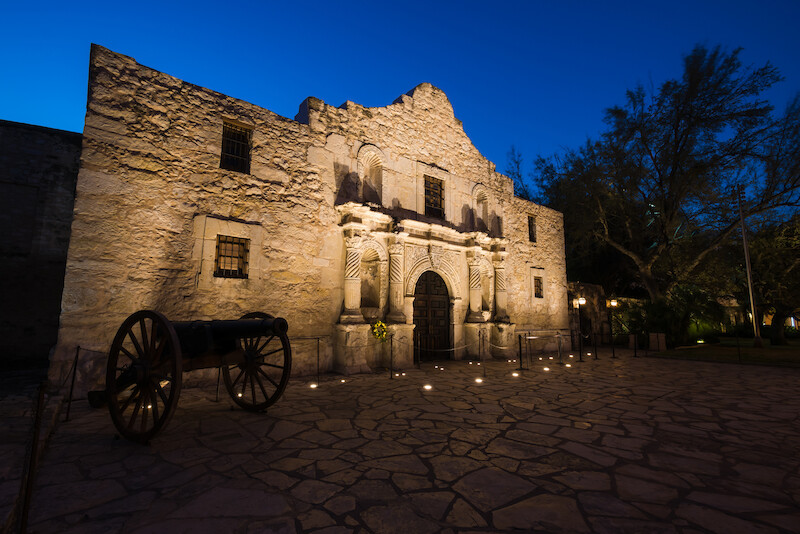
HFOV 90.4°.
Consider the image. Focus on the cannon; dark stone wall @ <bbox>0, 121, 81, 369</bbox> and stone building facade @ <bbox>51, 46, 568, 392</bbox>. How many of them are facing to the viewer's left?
0

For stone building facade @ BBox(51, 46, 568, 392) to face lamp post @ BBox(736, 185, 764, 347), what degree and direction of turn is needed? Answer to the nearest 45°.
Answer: approximately 45° to its left

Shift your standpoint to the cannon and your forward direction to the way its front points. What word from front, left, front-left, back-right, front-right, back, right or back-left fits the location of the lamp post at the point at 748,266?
front-left

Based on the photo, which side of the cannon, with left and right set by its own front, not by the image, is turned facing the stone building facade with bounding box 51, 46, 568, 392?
left

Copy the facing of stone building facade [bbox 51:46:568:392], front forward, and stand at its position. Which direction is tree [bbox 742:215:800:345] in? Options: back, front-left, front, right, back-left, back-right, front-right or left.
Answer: front-left

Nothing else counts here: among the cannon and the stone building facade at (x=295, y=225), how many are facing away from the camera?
0

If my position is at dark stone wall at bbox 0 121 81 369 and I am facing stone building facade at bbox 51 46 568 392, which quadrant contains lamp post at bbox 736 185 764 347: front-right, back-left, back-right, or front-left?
front-left
